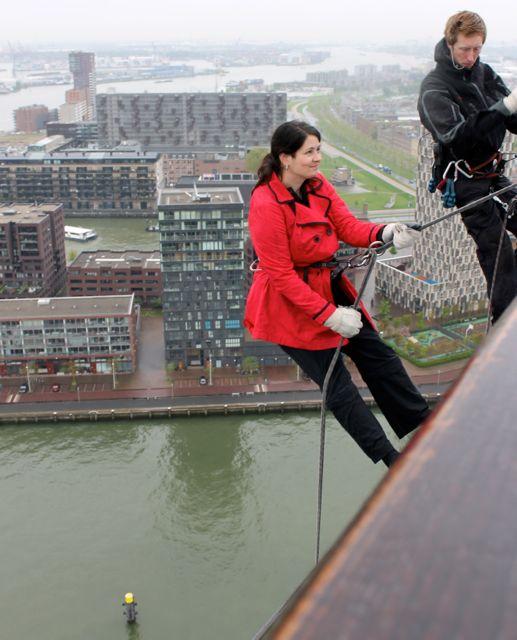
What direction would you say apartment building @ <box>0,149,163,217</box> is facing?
toward the camera

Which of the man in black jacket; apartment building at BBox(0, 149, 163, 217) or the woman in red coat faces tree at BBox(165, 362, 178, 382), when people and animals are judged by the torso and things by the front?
the apartment building

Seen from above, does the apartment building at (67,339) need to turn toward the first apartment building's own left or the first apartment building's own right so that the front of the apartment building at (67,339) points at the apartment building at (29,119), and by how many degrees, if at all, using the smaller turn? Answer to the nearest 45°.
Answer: approximately 180°

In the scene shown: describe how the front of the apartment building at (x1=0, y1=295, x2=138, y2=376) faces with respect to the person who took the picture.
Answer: facing the viewer

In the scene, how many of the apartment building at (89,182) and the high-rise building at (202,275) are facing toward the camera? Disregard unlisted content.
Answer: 2

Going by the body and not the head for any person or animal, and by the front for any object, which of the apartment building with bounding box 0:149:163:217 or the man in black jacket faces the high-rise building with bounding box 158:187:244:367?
the apartment building

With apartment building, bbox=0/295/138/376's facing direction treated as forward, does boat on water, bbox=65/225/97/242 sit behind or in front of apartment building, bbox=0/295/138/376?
behind

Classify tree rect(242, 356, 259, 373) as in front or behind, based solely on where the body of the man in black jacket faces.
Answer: behind

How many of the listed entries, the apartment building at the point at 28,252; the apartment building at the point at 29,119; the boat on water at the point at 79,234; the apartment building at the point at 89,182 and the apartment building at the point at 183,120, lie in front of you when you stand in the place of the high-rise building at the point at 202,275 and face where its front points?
0

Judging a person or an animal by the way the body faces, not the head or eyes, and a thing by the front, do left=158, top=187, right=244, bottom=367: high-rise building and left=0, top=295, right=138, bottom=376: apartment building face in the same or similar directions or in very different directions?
same or similar directions

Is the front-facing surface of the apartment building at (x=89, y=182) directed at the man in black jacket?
yes

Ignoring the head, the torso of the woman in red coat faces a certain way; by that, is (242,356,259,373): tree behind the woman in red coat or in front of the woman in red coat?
behind

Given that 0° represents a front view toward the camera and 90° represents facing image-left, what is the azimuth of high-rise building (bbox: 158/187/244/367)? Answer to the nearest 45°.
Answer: approximately 0°

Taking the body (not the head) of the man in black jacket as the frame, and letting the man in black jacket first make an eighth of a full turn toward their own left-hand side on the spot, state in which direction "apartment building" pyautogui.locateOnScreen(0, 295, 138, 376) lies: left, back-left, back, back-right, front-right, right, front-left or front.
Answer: back-left

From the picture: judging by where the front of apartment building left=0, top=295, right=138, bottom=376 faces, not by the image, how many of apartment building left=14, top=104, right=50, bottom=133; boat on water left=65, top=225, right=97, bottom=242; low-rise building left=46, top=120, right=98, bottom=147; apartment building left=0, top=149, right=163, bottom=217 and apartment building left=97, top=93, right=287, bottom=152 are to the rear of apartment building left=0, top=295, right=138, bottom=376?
5

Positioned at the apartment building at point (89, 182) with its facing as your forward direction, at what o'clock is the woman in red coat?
The woman in red coat is roughly at 12 o'clock from the apartment building.

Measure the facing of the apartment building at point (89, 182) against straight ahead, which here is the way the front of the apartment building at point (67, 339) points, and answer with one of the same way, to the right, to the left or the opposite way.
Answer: the same way

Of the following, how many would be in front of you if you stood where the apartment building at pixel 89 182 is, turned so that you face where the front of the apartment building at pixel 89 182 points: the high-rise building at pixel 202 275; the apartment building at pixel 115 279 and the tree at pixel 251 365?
3

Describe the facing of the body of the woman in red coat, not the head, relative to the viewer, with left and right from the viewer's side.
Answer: facing the viewer and to the right of the viewer

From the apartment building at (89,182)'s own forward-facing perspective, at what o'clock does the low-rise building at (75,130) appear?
The low-rise building is roughly at 6 o'clock from the apartment building.

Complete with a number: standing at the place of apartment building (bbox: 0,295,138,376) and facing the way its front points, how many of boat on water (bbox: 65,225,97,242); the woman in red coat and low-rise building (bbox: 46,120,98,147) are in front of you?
1

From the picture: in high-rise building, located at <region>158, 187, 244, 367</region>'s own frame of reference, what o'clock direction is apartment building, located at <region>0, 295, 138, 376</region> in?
The apartment building is roughly at 3 o'clock from the high-rise building.
